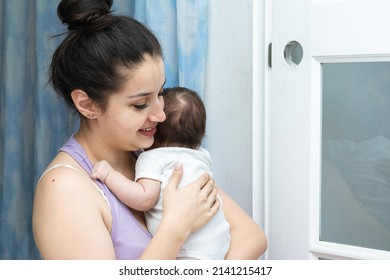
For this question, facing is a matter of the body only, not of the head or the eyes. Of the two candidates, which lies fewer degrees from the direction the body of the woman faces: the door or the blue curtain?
the door

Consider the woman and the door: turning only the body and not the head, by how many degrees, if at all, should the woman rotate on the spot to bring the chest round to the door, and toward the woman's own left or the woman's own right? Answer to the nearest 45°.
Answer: approximately 45° to the woman's own left

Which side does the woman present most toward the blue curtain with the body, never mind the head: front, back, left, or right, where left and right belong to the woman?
back

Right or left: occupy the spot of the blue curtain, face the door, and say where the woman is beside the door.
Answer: right

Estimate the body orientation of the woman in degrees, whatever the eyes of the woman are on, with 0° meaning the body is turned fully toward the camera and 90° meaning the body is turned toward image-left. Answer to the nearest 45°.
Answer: approximately 315°

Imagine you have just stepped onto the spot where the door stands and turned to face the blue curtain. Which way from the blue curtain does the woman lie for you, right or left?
left
